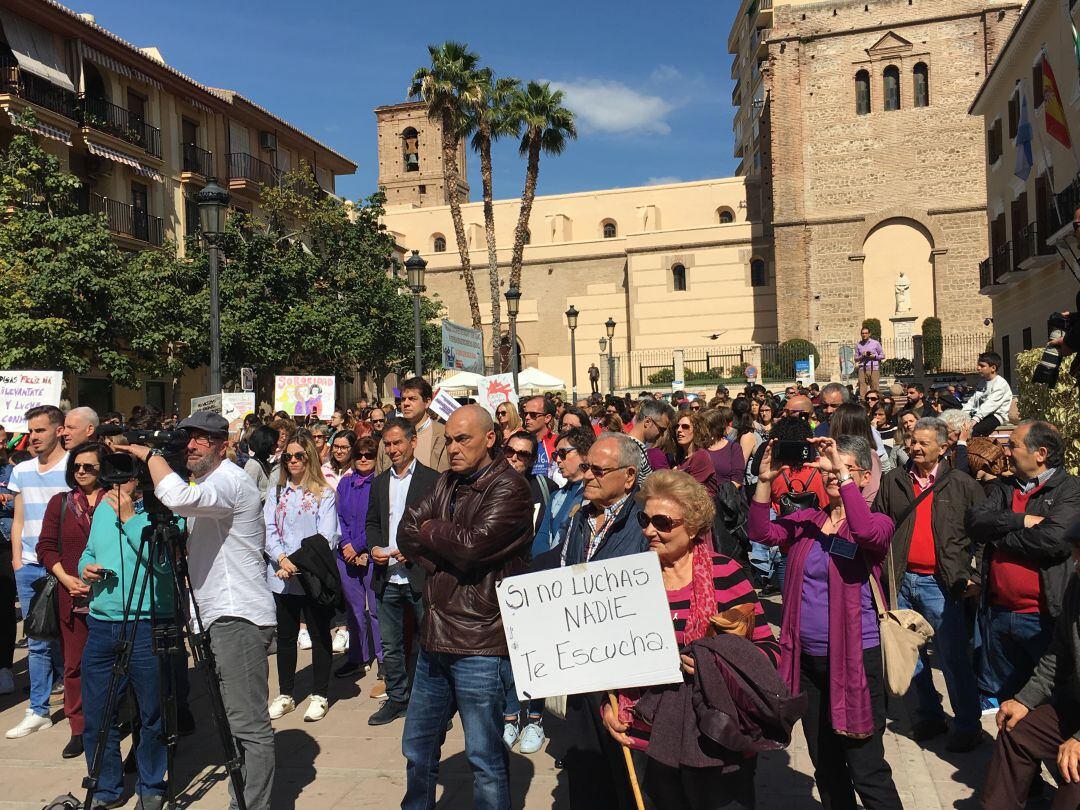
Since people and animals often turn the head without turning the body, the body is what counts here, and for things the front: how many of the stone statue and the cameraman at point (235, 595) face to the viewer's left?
1

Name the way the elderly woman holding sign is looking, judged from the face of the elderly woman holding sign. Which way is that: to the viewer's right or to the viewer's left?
to the viewer's left

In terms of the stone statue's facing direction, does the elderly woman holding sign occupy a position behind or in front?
in front

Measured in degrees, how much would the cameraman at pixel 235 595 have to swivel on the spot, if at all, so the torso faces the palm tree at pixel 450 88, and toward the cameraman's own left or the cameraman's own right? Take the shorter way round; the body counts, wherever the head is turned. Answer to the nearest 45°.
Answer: approximately 90° to the cameraman's own right

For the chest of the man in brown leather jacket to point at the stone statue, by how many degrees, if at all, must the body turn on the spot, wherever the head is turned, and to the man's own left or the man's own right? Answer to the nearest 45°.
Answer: approximately 180°

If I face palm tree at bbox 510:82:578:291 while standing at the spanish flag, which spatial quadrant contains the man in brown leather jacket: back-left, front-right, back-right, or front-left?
back-left

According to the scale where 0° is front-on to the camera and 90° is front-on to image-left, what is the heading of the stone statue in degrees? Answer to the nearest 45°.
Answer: approximately 0°

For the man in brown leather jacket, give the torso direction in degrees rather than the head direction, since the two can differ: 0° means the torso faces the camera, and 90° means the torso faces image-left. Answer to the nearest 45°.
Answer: approximately 45°
